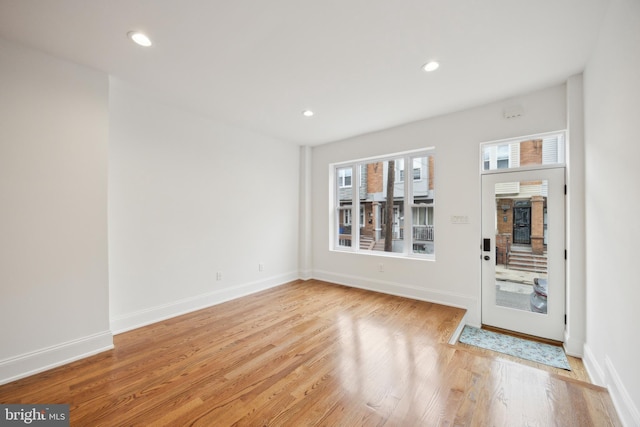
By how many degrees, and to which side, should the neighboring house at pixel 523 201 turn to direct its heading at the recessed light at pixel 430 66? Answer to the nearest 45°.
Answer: approximately 45° to its right

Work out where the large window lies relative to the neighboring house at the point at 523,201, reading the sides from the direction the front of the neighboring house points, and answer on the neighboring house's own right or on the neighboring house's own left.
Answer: on the neighboring house's own right

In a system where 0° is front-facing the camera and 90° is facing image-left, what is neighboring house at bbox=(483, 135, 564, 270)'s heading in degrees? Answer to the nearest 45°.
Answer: approximately 0°

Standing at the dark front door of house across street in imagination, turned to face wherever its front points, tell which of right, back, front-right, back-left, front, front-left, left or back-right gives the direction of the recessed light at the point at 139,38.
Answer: front-right

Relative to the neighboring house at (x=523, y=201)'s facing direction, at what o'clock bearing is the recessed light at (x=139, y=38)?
The recessed light is roughly at 1 o'clock from the neighboring house.

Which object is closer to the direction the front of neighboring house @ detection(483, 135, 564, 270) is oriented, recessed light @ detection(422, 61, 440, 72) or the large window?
the recessed light

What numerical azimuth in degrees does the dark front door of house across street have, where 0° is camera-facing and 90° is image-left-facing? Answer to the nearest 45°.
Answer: approximately 0°
